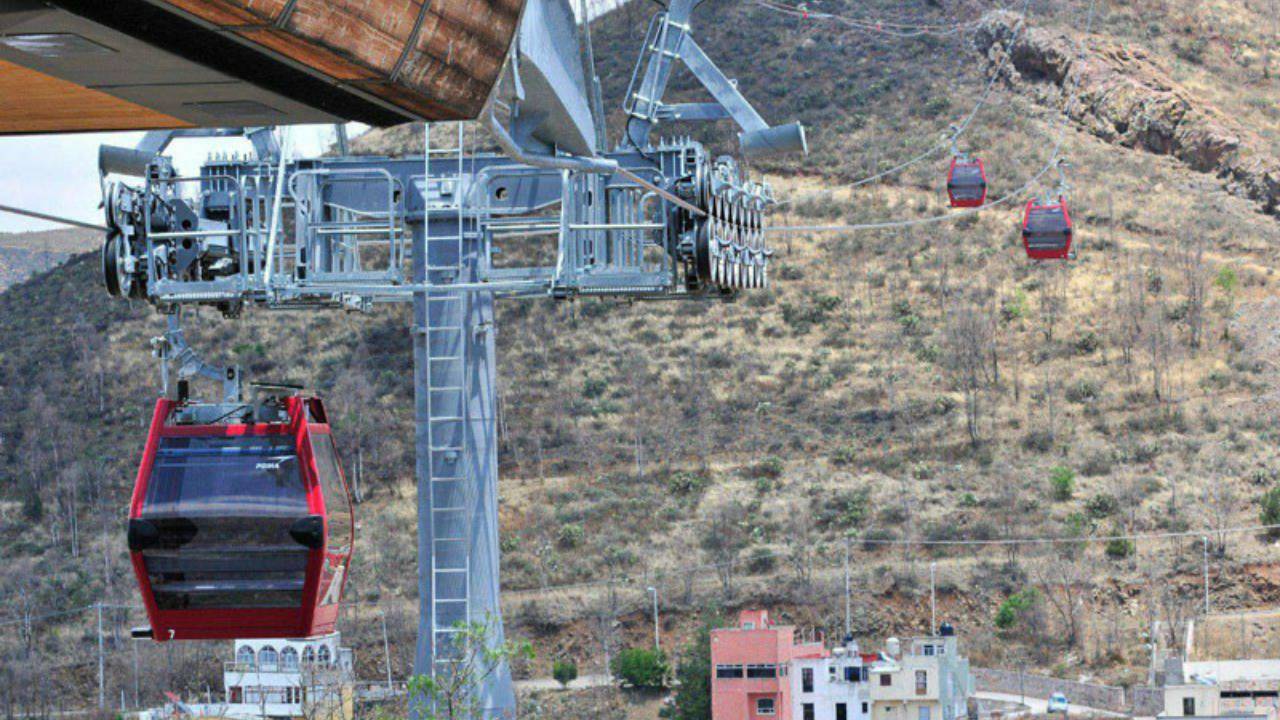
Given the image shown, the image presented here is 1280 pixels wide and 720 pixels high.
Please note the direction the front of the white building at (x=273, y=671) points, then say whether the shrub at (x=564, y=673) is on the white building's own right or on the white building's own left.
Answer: on the white building's own left

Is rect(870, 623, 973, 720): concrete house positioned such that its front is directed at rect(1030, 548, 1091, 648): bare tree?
no

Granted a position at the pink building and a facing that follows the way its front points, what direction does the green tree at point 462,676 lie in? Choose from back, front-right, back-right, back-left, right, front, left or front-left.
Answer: front

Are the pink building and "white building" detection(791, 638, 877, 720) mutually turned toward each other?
no

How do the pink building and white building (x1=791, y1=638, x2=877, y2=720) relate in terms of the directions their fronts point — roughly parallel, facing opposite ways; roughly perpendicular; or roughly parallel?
roughly parallel

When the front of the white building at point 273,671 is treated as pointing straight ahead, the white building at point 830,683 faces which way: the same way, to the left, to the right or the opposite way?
the same way

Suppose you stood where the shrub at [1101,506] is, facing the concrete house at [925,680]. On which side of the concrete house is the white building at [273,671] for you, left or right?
right

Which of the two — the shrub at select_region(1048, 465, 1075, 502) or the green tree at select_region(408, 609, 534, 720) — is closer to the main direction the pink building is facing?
the green tree

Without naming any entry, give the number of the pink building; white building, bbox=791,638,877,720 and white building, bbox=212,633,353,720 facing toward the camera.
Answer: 3

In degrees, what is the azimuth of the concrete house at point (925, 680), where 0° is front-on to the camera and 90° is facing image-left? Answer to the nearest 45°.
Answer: approximately 0°

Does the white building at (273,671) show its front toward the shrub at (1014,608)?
no

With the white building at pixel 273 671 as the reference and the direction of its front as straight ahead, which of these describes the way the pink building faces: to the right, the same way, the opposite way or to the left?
the same way

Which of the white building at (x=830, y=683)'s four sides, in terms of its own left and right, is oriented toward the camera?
front

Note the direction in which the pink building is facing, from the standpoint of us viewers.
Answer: facing the viewer

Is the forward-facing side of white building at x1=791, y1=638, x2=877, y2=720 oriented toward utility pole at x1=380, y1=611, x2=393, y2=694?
no

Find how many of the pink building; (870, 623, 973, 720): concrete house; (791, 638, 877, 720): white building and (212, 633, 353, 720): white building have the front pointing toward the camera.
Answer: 4
